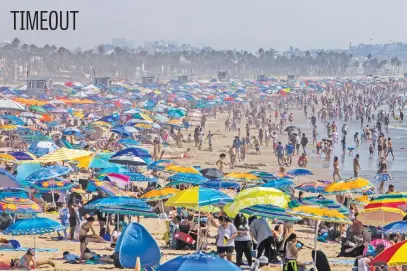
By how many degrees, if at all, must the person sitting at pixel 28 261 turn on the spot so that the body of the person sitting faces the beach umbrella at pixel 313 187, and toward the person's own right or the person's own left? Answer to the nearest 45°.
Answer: approximately 45° to the person's own left

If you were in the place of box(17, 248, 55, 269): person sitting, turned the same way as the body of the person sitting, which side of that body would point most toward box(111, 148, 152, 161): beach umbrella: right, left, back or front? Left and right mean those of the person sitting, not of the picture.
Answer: left

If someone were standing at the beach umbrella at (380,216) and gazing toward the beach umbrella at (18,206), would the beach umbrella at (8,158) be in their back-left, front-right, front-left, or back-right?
front-right

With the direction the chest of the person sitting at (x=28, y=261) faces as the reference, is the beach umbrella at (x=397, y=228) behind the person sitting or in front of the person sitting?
in front

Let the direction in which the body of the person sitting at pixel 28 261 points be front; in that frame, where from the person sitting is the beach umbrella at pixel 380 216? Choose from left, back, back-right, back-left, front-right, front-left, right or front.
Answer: front

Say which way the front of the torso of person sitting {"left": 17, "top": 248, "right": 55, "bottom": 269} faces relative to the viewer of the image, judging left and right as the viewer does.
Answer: facing to the right of the viewer

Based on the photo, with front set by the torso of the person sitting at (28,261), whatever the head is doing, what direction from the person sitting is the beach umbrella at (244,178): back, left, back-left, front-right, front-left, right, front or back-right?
front-left

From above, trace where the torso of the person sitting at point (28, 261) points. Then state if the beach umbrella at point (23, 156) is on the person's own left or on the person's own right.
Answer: on the person's own left

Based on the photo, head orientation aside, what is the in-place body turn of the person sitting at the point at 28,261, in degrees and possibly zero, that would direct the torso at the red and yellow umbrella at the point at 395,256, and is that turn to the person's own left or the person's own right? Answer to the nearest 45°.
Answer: approximately 45° to the person's own right

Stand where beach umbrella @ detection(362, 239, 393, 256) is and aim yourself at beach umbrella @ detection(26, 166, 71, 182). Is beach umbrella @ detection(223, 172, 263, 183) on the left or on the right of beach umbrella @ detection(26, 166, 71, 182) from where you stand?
right

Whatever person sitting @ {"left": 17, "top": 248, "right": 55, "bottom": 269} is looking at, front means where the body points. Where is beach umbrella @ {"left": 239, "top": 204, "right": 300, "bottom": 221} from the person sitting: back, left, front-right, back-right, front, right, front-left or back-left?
front

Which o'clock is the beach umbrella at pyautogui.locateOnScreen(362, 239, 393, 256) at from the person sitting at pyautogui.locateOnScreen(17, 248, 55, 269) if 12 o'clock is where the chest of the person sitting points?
The beach umbrella is roughly at 12 o'clock from the person sitting.

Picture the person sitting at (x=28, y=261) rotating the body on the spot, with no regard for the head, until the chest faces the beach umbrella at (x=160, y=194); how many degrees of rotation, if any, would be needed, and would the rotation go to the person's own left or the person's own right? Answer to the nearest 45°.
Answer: approximately 45° to the person's own left
